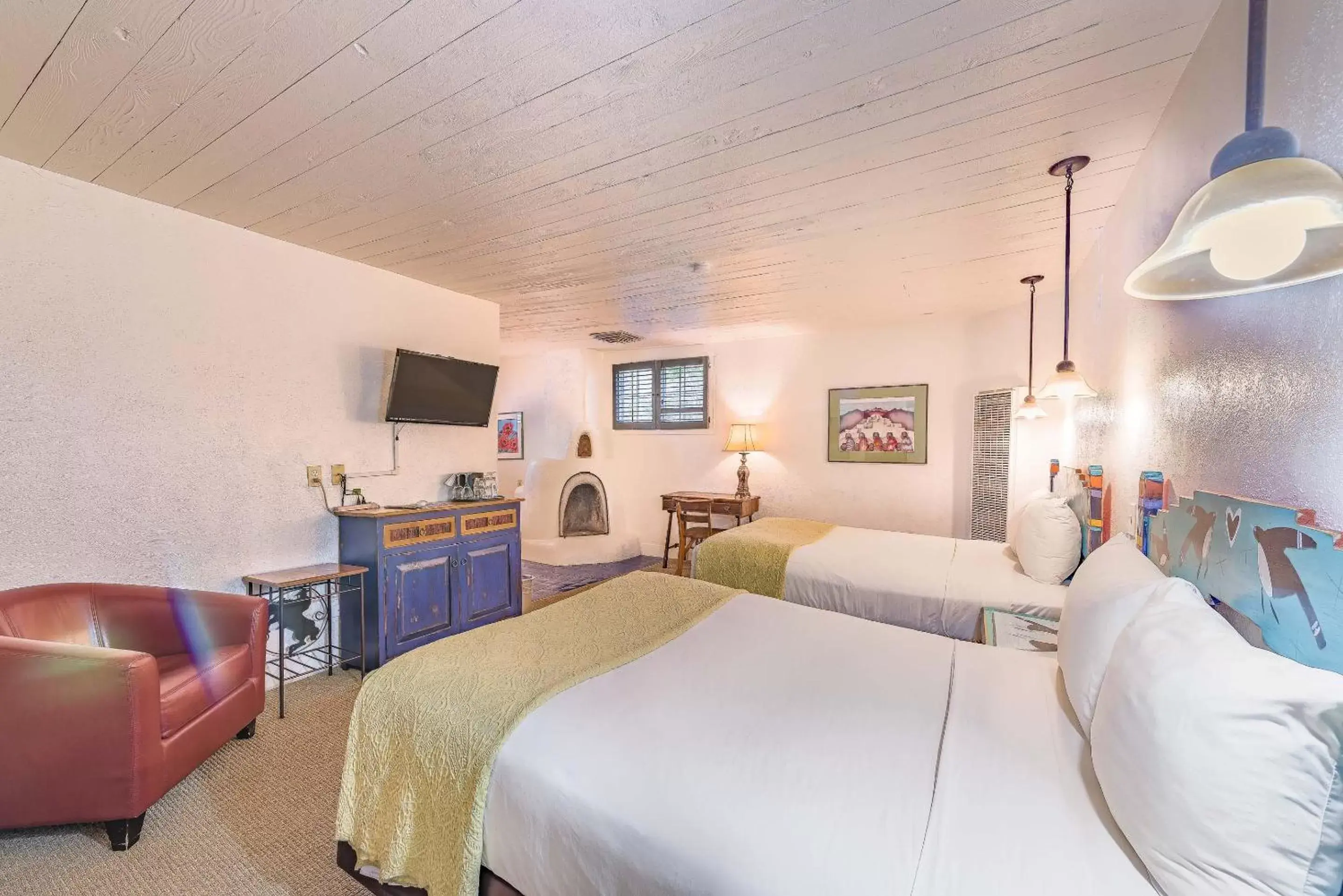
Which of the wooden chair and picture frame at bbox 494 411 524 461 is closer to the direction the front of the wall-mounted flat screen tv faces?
the wooden chair

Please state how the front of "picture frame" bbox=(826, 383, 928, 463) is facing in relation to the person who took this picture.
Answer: facing the viewer

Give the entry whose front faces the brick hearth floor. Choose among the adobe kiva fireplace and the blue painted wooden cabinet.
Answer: the adobe kiva fireplace

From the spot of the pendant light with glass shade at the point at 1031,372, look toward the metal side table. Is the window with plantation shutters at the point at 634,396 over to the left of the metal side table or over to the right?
right

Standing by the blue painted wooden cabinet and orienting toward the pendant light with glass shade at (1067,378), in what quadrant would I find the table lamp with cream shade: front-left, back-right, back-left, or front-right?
front-left

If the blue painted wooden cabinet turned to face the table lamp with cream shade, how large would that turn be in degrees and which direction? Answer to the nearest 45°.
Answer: approximately 45° to its left

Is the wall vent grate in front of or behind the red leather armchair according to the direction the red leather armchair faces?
in front

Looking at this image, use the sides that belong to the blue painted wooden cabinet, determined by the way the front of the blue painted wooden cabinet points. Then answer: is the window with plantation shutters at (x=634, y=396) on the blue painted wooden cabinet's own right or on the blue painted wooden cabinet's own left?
on the blue painted wooden cabinet's own left

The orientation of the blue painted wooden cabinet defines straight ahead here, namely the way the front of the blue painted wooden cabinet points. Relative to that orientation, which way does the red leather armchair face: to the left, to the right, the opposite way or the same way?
the same way

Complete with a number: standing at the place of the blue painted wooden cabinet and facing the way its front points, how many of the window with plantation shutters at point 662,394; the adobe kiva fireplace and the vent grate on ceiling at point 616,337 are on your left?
3

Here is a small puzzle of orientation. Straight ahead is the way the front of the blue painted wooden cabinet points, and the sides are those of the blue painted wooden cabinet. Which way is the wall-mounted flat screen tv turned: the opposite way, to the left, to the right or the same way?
the same way

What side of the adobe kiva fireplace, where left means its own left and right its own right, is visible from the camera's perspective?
front

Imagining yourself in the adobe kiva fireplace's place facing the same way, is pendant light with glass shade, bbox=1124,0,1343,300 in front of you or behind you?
in front

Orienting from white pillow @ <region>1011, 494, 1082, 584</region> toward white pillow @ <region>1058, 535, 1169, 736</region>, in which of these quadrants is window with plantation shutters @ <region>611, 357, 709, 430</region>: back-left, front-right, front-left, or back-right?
back-right

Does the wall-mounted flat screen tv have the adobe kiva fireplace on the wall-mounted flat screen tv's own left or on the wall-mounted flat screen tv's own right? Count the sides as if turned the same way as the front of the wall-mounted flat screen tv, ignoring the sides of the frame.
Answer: on the wall-mounted flat screen tv's own left

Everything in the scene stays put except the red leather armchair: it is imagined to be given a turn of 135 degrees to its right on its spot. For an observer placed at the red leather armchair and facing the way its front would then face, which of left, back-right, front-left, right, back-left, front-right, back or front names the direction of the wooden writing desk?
back

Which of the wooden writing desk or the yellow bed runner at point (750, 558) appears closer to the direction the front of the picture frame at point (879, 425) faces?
the yellow bed runner

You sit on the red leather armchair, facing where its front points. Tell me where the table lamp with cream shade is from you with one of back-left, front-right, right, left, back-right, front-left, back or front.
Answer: front-left

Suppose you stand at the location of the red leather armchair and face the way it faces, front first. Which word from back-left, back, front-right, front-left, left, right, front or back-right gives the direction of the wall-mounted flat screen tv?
left
